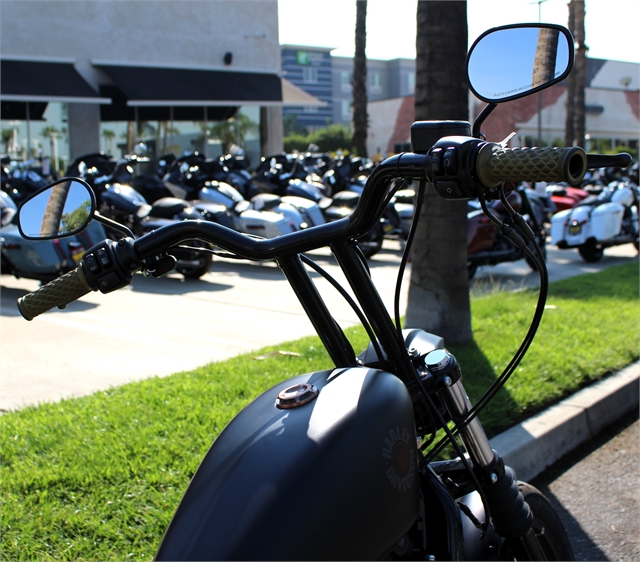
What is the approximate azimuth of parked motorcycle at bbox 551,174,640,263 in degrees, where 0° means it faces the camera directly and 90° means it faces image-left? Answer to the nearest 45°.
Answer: approximately 225°

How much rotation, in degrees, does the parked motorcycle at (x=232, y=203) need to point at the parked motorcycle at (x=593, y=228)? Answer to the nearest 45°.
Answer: approximately 135° to its right

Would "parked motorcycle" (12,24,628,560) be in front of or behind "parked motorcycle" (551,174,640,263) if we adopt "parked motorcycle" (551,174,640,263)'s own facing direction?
behind

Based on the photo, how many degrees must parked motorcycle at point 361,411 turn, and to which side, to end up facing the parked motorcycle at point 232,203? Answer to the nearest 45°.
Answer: approximately 45° to its left

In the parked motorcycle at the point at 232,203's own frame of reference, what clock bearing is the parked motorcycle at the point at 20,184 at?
the parked motorcycle at the point at 20,184 is roughly at 11 o'clock from the parked motorcycle at the point at 232,203.

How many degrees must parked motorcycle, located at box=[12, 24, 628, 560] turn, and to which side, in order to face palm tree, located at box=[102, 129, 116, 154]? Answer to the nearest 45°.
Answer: approximately 45° to its left

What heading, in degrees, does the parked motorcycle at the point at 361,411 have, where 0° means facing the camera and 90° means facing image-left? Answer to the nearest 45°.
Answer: approximately 225°
